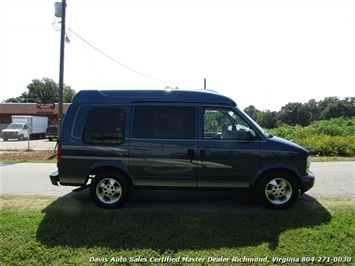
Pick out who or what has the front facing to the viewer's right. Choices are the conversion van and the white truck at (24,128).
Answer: the conversion van

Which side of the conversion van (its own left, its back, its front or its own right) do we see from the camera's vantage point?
right

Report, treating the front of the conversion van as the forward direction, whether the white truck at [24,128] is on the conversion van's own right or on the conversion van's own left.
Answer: on the conversion van's own left

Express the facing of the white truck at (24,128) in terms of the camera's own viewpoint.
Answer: facing the viewer and to the left of the viewer

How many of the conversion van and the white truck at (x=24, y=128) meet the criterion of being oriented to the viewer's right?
1

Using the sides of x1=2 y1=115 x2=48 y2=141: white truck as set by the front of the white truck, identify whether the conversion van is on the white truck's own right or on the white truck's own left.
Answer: on the white truck's own left
